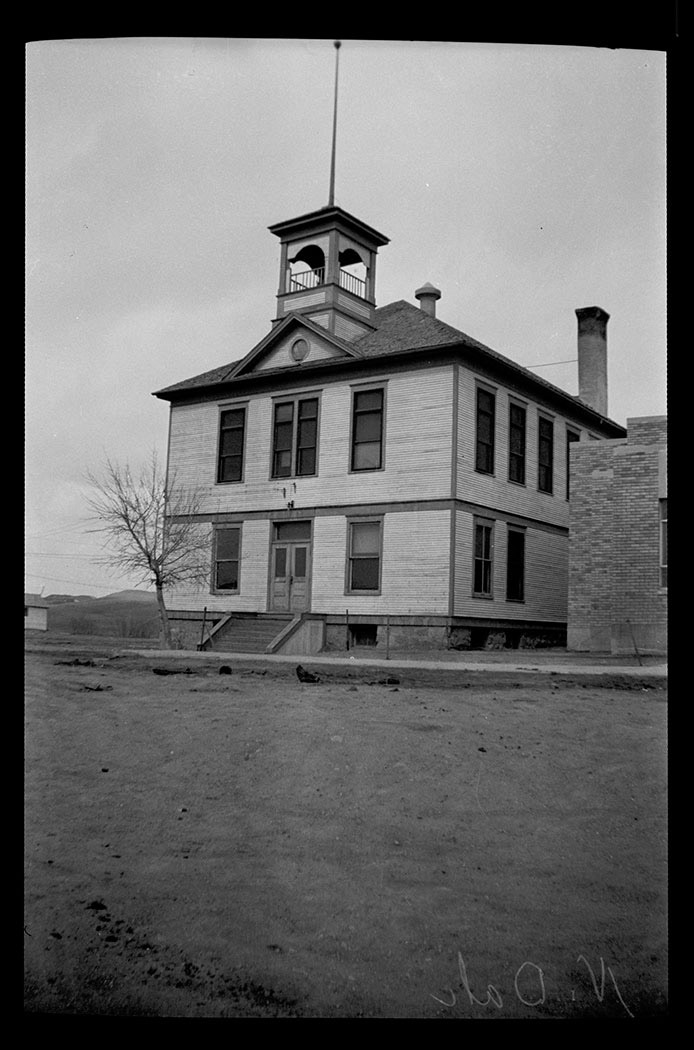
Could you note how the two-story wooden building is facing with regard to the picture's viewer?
facing the viewer and to the left of the viewer
